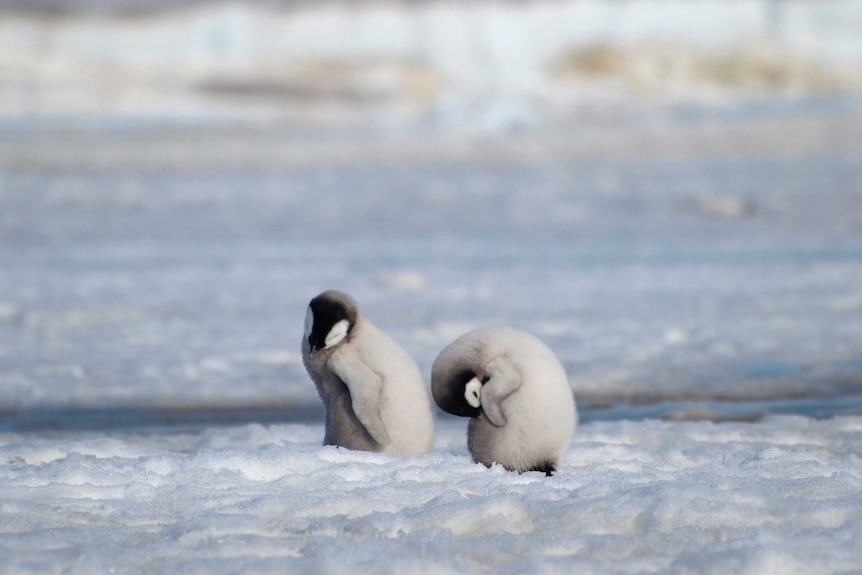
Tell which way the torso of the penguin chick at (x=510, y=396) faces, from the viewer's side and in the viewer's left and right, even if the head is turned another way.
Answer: facing to the left of the viewer
